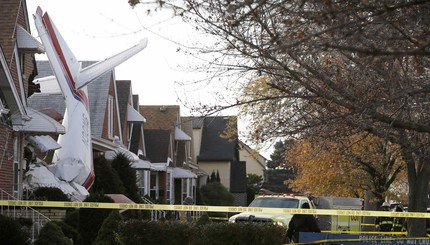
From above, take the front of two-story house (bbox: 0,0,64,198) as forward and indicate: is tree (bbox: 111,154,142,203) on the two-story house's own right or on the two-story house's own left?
on the two-story house's own left

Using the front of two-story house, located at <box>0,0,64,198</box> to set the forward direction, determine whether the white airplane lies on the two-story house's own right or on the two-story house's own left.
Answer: on the two-story house's own left

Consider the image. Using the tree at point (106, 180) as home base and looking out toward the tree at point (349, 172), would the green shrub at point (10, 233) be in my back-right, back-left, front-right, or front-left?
back-right

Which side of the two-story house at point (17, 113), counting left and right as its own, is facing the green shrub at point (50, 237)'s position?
front

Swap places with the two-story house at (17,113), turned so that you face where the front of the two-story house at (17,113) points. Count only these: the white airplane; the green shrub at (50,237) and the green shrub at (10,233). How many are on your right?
2

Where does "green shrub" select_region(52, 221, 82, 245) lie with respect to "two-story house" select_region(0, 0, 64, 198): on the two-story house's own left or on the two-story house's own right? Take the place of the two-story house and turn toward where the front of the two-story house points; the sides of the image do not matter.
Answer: on the two-story house's own right

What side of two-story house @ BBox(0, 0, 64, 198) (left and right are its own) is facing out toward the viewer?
right

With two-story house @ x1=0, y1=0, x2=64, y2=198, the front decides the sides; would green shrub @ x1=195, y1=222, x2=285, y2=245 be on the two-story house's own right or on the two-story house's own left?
on the two-story house's own right
